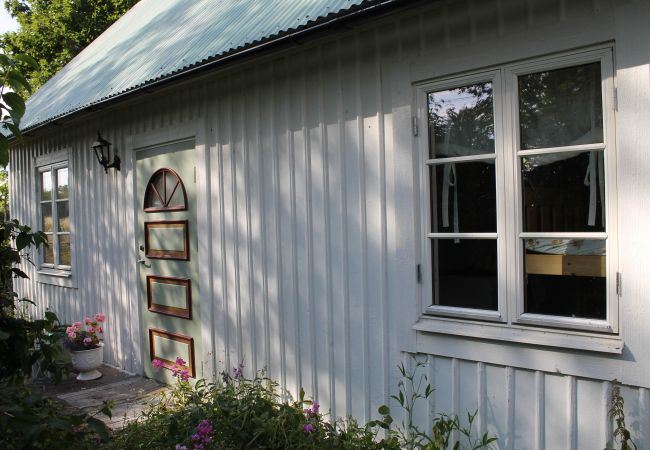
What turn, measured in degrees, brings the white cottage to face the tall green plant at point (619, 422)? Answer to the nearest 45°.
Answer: approximately 90° to its left

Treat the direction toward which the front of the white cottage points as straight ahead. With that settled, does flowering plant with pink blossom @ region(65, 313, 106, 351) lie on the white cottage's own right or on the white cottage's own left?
on the white cottage's own right
